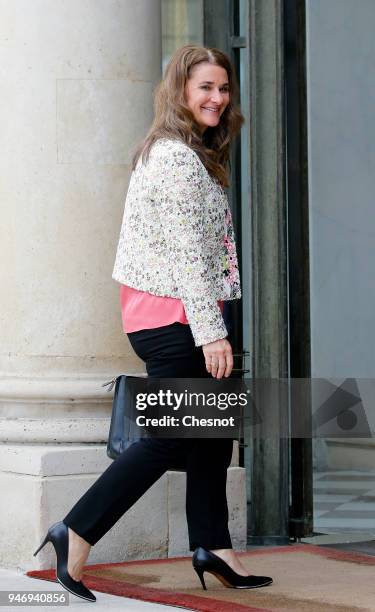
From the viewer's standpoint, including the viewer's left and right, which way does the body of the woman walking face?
facing to the right of the viewer

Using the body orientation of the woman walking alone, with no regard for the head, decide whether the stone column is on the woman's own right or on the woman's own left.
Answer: on the woman's own left

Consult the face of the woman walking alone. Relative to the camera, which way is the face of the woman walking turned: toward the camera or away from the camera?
toward the camera
